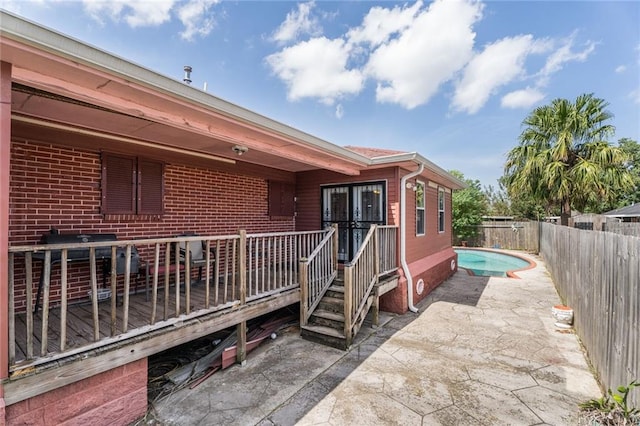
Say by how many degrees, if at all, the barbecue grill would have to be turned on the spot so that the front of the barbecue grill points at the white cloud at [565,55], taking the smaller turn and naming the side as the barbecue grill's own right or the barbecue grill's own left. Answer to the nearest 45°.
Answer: approximately 90° to the barbecue grill's own left

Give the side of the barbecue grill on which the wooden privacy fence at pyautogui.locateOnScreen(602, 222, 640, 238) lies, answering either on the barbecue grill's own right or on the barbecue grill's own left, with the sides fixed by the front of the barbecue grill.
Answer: on the barbecue grill's own left

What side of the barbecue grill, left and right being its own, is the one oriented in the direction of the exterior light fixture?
left

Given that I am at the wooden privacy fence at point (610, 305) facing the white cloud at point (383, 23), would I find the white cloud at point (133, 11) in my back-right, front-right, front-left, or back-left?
front-left

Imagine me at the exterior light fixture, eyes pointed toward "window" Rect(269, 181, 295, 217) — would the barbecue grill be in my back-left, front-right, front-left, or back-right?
back-left

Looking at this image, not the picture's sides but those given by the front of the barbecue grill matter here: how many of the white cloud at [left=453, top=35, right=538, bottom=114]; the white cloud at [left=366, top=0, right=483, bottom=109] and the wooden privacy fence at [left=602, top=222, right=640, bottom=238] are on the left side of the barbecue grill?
3

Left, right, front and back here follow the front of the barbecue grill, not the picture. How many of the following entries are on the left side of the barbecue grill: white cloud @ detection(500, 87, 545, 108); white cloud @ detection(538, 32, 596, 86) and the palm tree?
3

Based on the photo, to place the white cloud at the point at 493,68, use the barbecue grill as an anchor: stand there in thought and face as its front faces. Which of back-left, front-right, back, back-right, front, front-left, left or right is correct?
left

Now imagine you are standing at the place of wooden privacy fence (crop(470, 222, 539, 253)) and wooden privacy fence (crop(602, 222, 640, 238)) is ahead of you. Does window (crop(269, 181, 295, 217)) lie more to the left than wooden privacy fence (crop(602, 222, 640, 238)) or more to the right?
right

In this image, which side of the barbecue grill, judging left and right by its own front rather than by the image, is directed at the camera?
front
